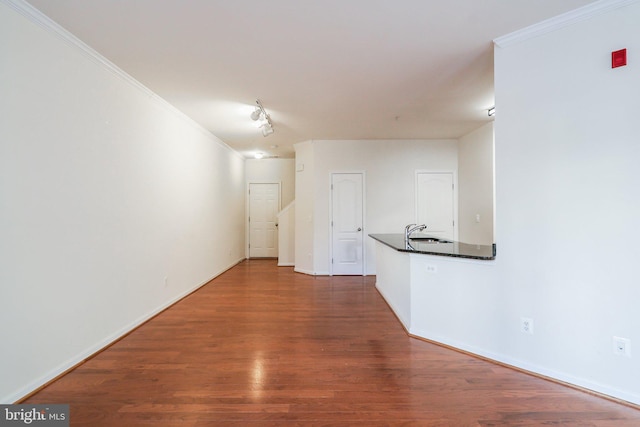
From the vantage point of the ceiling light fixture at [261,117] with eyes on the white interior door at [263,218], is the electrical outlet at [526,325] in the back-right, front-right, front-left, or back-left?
back-right

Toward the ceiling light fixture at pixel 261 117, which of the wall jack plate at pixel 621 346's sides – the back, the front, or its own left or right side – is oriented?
right

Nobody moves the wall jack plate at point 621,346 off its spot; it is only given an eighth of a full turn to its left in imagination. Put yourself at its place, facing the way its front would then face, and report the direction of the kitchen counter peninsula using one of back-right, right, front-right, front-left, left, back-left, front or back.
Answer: back-right

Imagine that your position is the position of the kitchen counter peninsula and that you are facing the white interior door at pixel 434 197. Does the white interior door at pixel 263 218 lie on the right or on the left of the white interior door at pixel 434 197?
left

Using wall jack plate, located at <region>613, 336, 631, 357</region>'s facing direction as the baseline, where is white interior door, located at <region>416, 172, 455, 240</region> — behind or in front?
behind

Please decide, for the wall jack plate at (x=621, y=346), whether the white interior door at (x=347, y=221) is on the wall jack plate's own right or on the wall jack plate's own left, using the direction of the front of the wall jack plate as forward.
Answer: on the wall jack plate's own right

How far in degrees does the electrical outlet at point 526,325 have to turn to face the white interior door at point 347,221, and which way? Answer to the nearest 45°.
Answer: approximately 135° to its right
